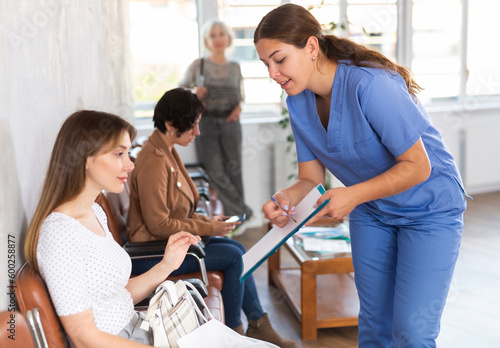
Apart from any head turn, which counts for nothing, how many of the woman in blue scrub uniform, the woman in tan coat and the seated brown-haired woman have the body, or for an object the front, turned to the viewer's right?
2

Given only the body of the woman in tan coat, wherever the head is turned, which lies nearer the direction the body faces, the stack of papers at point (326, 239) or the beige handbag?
the stack of papers

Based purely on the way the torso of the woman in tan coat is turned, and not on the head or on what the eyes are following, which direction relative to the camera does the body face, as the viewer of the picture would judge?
to the viewer's right

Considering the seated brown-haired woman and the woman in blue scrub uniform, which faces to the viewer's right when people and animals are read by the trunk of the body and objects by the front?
the seated brown-haired woman

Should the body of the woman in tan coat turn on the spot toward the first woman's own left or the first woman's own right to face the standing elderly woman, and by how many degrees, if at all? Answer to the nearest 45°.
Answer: approximately 90° to the first woman's own left

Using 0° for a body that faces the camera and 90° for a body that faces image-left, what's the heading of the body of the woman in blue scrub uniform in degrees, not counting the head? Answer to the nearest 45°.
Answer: approximately 45°

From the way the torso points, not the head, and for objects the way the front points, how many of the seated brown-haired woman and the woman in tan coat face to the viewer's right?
2

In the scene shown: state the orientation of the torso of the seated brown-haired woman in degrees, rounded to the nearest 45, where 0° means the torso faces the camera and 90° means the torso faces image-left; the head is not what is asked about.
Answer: approximately 270°

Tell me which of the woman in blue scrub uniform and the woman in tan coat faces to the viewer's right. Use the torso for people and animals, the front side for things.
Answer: the woman in tan coat

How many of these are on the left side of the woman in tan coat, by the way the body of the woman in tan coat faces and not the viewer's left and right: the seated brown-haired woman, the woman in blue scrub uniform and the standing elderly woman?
1

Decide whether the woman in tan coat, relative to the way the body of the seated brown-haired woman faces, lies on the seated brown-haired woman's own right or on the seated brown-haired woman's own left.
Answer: on the seated brown-haired woman's own left

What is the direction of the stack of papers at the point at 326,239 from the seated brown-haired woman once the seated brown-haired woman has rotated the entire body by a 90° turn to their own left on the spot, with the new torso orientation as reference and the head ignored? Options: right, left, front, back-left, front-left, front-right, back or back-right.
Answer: front-right

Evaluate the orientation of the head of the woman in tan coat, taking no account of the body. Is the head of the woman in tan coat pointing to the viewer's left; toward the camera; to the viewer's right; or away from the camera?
to the viewer's right
